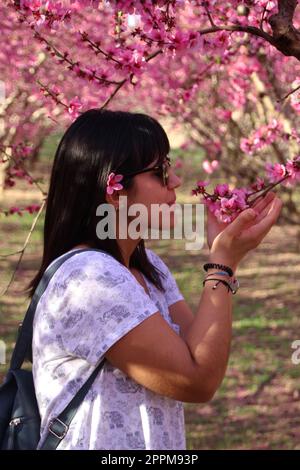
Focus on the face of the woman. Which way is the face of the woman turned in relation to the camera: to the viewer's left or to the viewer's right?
to the viewer's right

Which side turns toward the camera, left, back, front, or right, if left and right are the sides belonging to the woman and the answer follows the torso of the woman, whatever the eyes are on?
right
